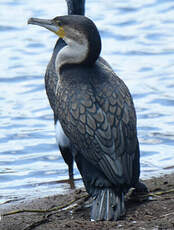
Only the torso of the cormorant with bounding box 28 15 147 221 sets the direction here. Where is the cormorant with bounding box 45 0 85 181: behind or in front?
in front

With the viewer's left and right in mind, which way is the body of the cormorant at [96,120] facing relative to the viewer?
facing away from the viewer and to the left of the viewer
